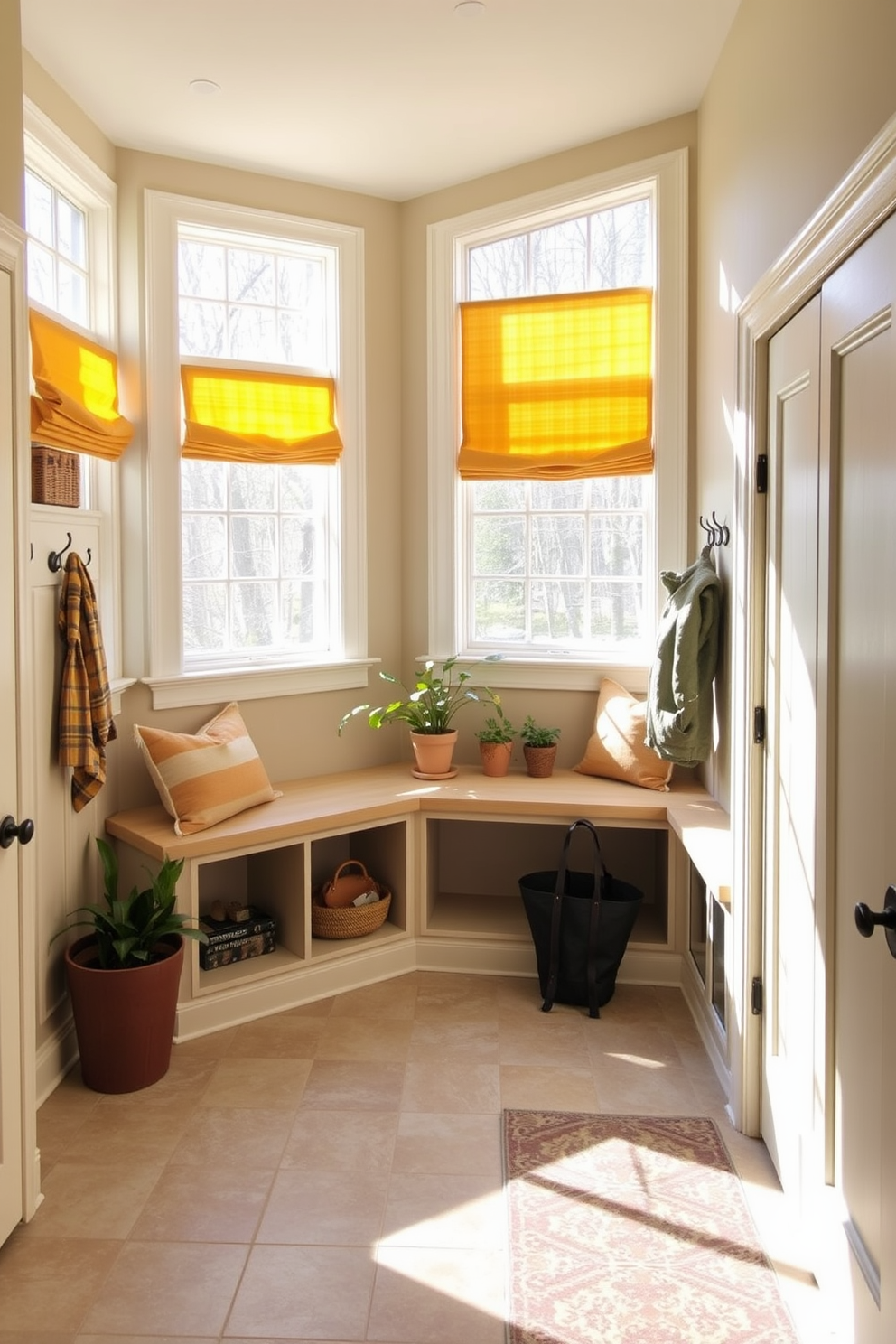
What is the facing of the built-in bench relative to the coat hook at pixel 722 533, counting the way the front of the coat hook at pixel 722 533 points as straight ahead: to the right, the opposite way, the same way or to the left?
to the left

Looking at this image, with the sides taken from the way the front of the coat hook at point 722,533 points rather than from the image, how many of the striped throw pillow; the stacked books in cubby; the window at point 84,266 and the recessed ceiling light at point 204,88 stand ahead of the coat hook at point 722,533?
4

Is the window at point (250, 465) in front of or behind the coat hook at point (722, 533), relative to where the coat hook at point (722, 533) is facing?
in front

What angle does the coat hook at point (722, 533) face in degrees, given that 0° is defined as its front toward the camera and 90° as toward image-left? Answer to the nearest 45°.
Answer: approximately 90°

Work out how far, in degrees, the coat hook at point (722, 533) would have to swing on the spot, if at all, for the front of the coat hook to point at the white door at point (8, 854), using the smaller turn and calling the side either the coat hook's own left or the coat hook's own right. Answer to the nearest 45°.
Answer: approximately 45° to the coat hook's own left

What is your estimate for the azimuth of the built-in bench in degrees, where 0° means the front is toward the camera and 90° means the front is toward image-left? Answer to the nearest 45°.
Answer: approximately 0°

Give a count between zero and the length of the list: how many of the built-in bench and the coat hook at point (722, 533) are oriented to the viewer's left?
1

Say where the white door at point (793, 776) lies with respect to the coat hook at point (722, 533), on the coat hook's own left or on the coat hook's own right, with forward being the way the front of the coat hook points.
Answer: on the coat hook's own left

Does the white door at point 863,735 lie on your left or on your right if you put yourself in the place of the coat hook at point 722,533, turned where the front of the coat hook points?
on your left

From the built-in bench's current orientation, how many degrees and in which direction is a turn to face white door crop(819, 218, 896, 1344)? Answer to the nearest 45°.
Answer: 0° — it already faces it
